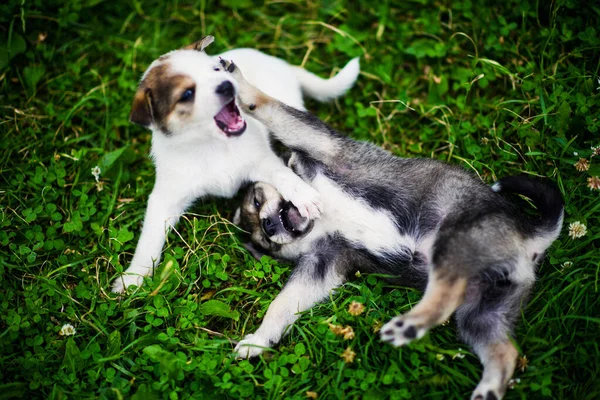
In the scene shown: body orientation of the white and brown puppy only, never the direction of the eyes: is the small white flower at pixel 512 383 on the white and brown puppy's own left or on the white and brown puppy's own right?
on the white and brown puppy's own left

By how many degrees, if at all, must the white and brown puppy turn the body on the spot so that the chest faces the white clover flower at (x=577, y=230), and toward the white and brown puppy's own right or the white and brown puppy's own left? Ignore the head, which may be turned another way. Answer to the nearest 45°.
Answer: approximately 135° to the white and brown puppy's own left

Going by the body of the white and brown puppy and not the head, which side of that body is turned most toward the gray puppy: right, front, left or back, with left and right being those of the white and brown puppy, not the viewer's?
left

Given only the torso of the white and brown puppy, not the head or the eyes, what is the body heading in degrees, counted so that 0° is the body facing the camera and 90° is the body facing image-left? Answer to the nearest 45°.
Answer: approximately 45°

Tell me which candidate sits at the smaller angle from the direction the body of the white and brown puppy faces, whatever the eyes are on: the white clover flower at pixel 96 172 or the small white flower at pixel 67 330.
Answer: the small white flower

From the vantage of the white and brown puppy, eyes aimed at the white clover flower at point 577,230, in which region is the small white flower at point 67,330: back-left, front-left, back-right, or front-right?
back-right

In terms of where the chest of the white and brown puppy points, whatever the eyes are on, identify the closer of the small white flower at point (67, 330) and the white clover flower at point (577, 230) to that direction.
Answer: the small white flower

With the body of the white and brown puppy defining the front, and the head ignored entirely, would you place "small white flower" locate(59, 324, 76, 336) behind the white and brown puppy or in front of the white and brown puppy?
in front
